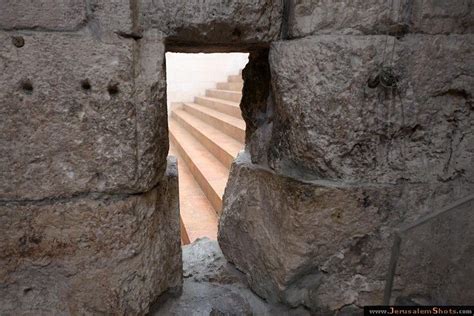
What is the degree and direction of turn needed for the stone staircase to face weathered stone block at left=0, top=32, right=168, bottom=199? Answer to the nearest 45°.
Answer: approximately 45° to its left

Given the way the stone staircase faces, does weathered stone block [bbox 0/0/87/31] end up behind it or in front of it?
in front

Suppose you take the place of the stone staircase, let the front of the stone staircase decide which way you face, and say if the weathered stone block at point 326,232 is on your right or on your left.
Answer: on your left

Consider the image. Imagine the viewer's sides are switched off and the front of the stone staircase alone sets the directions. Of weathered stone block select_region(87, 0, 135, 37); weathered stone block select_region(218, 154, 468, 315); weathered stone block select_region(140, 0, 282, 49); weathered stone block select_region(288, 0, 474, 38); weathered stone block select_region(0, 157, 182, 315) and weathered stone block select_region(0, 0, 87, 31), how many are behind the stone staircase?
0

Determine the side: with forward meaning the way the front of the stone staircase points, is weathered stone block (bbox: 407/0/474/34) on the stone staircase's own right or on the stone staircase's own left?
on the stone staircase's own left

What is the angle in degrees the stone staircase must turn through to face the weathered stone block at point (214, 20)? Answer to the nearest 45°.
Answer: approximately 45° to its left

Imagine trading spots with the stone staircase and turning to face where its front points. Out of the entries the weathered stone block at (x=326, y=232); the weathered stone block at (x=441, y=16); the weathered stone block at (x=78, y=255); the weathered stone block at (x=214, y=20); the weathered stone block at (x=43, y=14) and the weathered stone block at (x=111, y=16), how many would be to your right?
0

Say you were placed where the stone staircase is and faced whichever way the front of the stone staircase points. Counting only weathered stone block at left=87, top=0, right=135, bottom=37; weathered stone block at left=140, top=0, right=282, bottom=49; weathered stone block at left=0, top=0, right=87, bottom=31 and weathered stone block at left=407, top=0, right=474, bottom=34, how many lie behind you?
0

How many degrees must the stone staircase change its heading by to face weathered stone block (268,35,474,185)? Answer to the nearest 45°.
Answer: approximately 45° to its left

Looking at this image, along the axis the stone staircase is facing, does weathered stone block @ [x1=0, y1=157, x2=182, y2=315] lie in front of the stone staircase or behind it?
in front

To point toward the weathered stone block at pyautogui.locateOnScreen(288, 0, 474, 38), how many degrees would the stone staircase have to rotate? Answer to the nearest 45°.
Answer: approximately 45° to its left

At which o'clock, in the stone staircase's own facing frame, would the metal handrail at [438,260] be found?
The metal handrail is roughly at 10 o'clock from the stone staircase.

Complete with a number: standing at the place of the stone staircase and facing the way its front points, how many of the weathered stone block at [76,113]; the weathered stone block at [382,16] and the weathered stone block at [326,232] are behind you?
0

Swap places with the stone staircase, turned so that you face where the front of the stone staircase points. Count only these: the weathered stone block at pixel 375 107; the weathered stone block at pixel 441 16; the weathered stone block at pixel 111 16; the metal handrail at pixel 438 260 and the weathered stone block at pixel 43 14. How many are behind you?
0

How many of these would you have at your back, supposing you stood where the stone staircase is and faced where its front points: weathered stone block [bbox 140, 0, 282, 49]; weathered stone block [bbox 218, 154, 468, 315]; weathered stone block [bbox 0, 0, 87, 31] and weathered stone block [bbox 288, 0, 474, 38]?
0

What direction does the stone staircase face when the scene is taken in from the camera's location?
facing the viewer and to the left of the viewer
